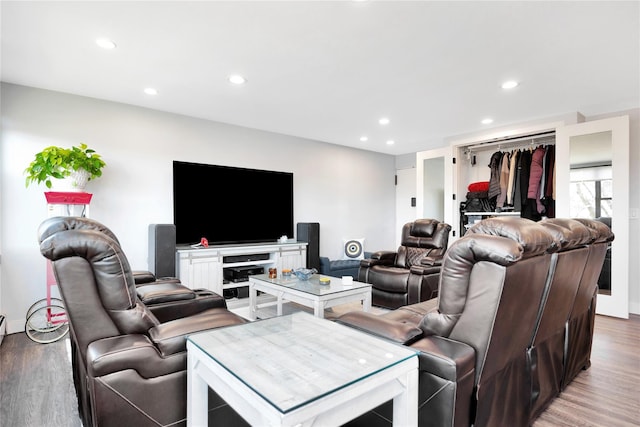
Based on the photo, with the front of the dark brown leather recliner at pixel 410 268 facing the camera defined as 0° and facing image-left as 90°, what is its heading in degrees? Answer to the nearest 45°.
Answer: approximately 45°

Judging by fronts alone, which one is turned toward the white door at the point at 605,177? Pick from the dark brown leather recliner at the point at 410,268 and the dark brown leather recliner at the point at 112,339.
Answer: the dark brown leather recliner at the point at 112,339

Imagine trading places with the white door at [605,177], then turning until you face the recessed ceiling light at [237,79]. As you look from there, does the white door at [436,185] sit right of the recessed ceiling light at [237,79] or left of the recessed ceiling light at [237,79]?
right

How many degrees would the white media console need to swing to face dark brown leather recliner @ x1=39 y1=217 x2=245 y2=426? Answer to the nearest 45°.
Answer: approximately 45° to its right

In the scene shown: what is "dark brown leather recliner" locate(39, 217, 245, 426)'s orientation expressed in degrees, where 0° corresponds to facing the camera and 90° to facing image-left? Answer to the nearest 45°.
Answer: approximately 270°

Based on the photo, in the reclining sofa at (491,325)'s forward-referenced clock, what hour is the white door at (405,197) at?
The white door is roughly at 1 o'clock from the reclining sofa.

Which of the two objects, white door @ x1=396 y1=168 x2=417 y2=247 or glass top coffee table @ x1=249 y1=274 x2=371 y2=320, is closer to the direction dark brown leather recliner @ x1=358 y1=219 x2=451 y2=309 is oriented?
the glass top coffee table

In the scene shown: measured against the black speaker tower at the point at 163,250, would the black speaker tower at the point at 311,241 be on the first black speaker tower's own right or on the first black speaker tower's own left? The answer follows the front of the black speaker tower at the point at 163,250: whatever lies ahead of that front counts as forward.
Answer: on the first black speaker tower's own left

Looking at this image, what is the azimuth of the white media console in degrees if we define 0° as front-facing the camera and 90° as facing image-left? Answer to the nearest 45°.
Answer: approximately 315°
